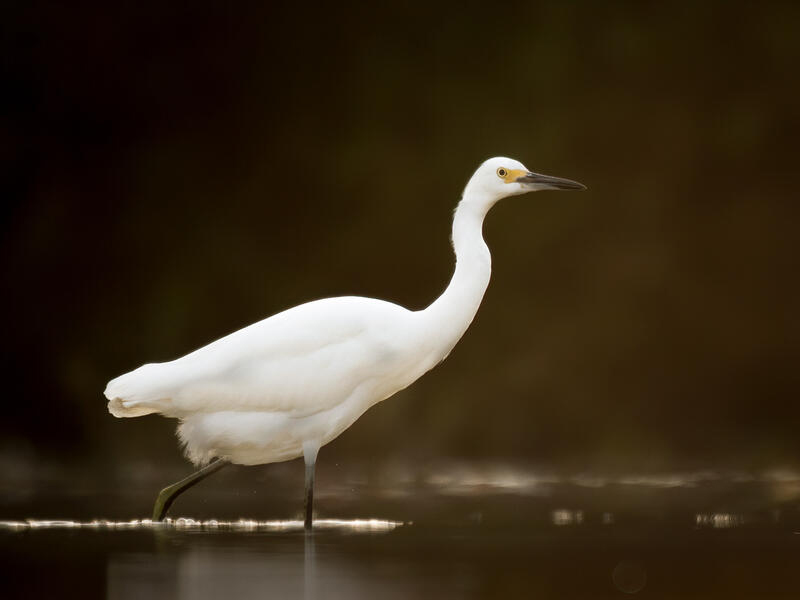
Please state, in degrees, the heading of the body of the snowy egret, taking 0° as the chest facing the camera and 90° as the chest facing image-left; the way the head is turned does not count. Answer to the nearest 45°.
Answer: approximately 270°
